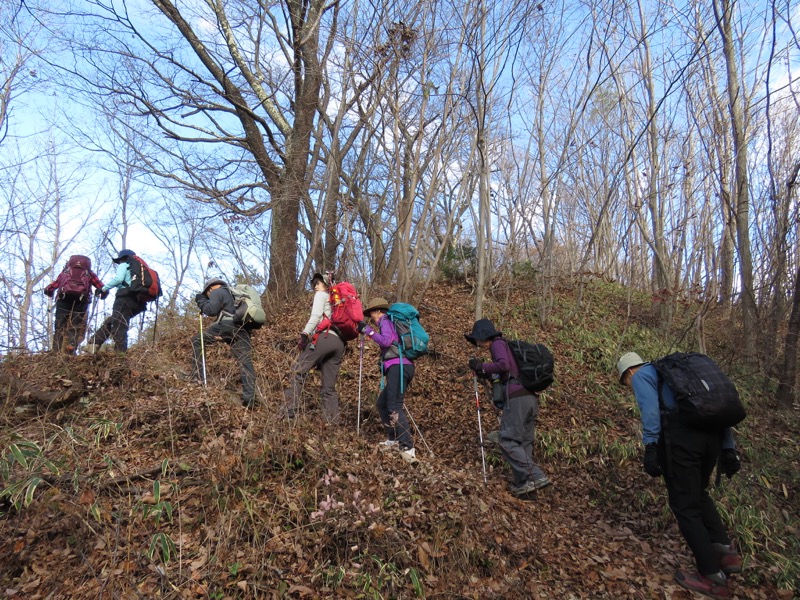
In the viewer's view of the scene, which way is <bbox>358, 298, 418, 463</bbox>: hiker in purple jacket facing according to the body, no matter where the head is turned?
to the viewer's left

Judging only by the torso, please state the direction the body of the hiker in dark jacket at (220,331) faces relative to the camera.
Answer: to the viewer's left

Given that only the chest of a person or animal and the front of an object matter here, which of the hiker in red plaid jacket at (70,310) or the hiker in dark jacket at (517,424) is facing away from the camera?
the hiker in red plaid jacket at (70,310)

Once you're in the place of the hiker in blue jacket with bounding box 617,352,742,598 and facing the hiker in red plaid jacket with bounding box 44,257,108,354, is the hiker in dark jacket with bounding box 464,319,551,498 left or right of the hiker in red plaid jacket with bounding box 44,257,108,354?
right

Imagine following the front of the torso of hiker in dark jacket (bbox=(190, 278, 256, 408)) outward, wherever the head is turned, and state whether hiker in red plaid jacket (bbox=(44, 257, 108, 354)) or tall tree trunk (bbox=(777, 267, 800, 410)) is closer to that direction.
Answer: the hiker in red plaid jacket

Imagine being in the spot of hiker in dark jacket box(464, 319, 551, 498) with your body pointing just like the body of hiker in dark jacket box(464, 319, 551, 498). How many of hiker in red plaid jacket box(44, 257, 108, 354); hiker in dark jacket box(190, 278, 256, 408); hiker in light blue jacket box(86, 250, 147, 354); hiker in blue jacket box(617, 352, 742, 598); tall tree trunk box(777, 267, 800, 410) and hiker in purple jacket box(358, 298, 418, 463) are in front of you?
4

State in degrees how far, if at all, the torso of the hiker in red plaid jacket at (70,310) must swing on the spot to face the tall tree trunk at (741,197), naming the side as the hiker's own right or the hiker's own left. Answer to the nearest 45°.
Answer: approximately 135° to the hiker's own right

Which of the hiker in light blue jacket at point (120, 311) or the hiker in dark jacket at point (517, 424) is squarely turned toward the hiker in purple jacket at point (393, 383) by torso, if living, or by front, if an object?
the hiker in dark jacket at point (517, 424)

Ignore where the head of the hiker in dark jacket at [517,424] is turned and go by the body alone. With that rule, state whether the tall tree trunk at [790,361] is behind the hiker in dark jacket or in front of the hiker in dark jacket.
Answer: behind

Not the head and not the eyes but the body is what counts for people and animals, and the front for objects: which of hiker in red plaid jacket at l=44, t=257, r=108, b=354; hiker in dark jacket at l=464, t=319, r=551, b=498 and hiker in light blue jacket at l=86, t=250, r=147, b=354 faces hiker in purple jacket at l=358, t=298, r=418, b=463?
hiker in dark jacket at l=464, t=319, r=551, b=498

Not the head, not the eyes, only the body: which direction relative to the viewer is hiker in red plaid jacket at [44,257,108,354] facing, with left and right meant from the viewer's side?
facing away from the viewer

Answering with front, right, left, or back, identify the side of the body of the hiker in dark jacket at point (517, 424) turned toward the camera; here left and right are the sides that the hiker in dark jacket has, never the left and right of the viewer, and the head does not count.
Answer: left

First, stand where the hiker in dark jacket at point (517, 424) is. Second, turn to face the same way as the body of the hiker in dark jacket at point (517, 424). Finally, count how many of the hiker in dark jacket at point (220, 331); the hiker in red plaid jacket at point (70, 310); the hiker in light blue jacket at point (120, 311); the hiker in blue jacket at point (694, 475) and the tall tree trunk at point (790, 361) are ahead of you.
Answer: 3
